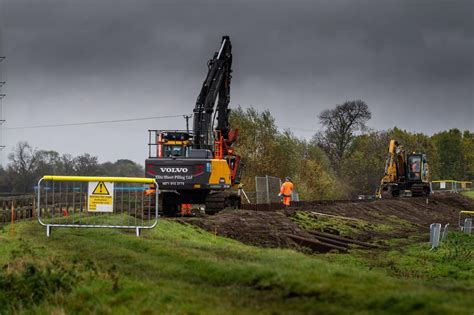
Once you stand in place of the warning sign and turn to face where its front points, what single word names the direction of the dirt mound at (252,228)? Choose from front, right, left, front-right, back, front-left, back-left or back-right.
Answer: back-left

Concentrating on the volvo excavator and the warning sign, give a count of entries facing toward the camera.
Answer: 1

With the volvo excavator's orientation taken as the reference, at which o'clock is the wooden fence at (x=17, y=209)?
The wooden fence is roughly at 8 o'clock from the volvo excavator.

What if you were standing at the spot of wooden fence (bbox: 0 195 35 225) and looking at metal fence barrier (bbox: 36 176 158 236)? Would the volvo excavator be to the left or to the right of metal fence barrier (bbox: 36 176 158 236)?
left

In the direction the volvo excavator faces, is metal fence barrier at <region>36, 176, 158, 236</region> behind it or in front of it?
behind

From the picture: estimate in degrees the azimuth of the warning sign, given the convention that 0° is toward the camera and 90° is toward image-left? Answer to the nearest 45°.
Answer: approximately 0°

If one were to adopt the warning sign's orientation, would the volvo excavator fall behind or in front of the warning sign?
behind

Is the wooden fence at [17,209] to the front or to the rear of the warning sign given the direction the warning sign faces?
to the rear

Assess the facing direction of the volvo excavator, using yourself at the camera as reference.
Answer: facing away from the viewer and to the right of the viewer
